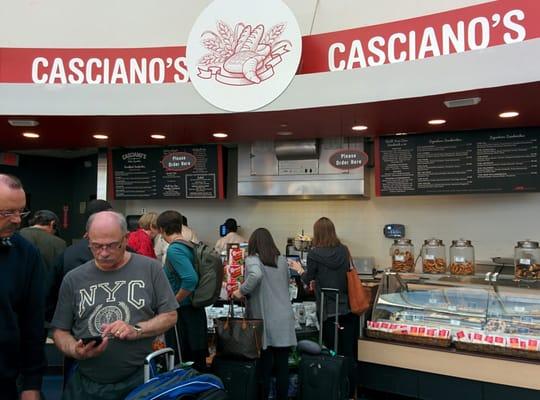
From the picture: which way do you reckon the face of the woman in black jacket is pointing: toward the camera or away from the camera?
away from the camera

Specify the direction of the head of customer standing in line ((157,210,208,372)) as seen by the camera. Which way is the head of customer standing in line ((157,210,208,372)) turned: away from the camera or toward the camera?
away from the camera

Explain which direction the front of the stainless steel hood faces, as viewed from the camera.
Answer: facing the viewer

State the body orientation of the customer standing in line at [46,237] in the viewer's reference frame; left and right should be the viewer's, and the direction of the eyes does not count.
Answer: facing away from the viewer and to the right of the viewer

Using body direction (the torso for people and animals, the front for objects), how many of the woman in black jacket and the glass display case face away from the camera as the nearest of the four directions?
1

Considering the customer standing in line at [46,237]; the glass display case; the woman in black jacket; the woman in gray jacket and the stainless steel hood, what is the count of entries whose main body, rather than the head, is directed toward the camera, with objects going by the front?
2

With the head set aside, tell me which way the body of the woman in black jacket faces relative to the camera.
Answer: away from the camera

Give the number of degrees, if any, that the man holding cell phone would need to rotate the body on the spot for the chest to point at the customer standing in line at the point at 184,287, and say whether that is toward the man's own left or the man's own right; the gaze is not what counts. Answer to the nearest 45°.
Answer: approximately 180°

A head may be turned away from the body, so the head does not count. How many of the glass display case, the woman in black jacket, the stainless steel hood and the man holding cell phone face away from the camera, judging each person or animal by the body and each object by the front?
1

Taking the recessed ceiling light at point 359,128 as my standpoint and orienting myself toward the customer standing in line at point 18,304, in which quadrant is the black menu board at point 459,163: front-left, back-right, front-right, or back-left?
back-left

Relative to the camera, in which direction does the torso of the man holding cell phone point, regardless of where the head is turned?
toward the camera

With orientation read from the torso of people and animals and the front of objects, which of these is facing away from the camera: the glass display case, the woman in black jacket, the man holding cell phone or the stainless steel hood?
the woman in black jacket

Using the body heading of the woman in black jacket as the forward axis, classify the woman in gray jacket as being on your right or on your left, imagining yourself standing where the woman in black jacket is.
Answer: on your left

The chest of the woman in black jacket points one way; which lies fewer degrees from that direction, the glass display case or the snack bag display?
the snack bag display

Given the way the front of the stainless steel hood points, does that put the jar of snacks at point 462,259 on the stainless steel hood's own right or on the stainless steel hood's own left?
on the stainless steel hood's own left

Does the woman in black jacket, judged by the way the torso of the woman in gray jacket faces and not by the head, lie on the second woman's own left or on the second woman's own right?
on the second woman's own right
